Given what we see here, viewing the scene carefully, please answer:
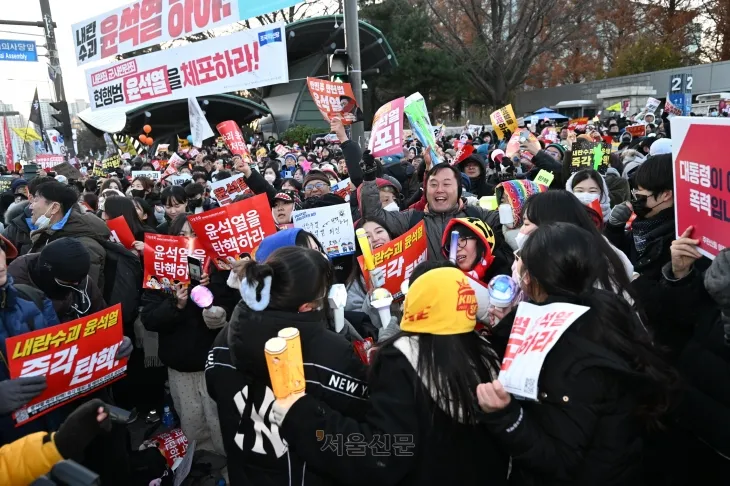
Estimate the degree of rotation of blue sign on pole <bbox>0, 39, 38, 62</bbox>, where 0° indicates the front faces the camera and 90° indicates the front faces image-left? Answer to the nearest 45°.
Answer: approximately 0°

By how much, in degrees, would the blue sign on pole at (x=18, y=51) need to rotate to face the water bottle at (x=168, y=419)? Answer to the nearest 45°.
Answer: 0° — it already faces it

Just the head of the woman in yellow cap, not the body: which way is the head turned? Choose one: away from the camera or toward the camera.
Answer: away from the camera

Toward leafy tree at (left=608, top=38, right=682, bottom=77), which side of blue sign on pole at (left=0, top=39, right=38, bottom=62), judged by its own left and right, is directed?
left

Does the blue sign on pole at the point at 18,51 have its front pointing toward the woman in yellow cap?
yes
